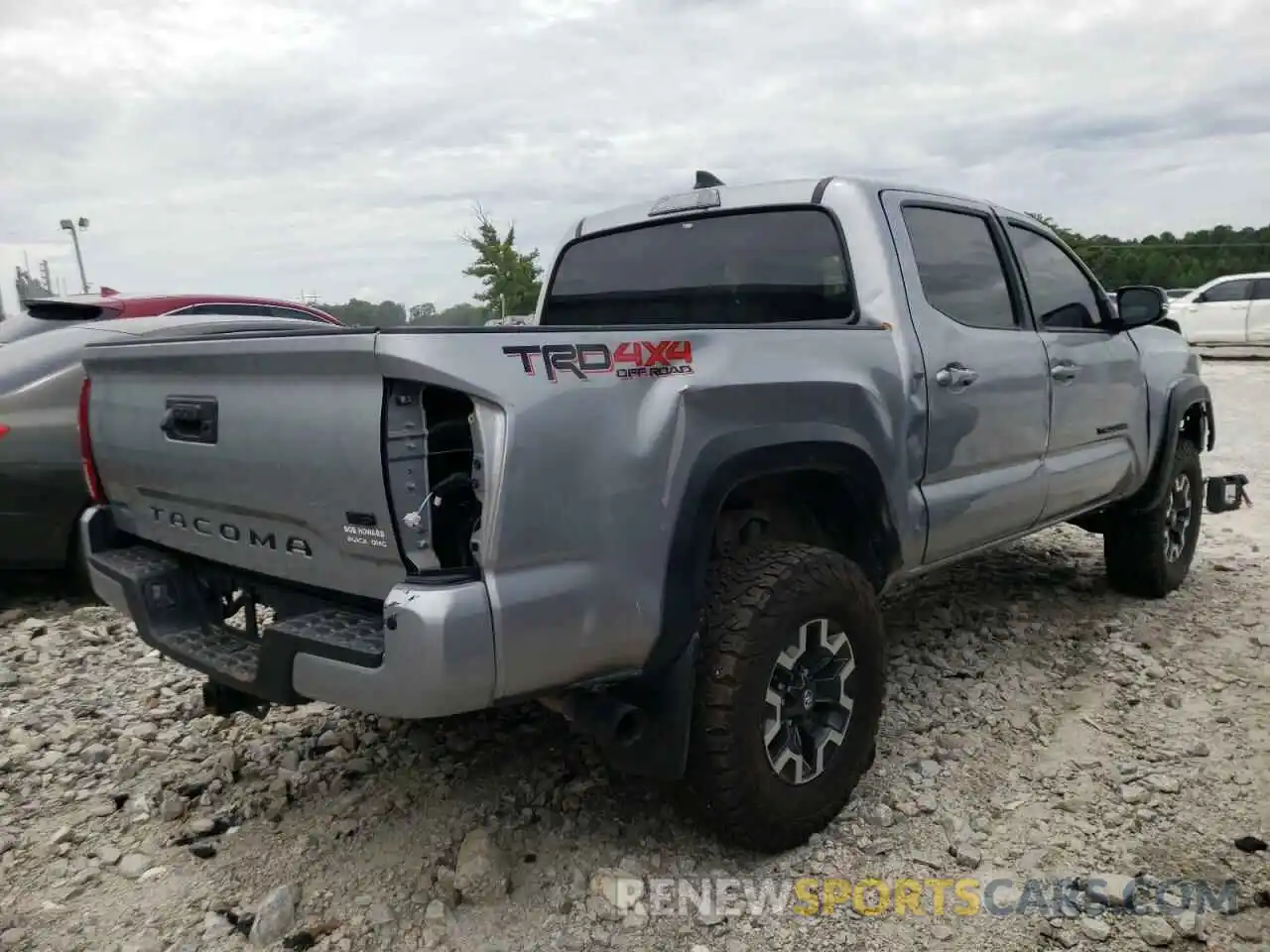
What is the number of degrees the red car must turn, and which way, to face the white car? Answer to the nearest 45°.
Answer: approximately 45° to its right

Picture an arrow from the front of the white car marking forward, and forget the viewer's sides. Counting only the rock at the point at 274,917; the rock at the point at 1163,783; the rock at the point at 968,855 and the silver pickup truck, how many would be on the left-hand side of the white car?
4

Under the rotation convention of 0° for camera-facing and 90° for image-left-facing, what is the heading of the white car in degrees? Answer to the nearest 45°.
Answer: approximately 90°

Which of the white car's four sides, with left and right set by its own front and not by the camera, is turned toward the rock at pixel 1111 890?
left

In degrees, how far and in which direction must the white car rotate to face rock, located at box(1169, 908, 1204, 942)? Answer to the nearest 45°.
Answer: approximately 90° to its left

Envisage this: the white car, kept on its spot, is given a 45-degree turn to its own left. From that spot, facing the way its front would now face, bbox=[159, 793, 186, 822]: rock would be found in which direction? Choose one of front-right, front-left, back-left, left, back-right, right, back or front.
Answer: front-left

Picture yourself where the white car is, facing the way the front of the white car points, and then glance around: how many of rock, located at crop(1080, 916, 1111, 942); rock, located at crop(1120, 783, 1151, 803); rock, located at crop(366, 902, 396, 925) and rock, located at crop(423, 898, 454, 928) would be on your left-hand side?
4

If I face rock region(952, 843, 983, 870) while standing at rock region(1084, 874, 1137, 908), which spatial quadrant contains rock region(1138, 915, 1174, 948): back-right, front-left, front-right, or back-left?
back-left

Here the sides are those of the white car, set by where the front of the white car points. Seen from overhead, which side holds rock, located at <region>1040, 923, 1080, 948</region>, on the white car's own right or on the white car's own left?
on the white car's own left

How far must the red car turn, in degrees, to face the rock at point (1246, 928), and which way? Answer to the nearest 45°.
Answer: approximately 90° to its right

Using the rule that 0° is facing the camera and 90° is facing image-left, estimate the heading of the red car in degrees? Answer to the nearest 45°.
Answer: approximately 225°

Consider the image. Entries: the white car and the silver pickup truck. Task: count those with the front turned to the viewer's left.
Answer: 1

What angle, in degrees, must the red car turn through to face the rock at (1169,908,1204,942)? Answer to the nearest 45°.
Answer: approximately 90° to its right
